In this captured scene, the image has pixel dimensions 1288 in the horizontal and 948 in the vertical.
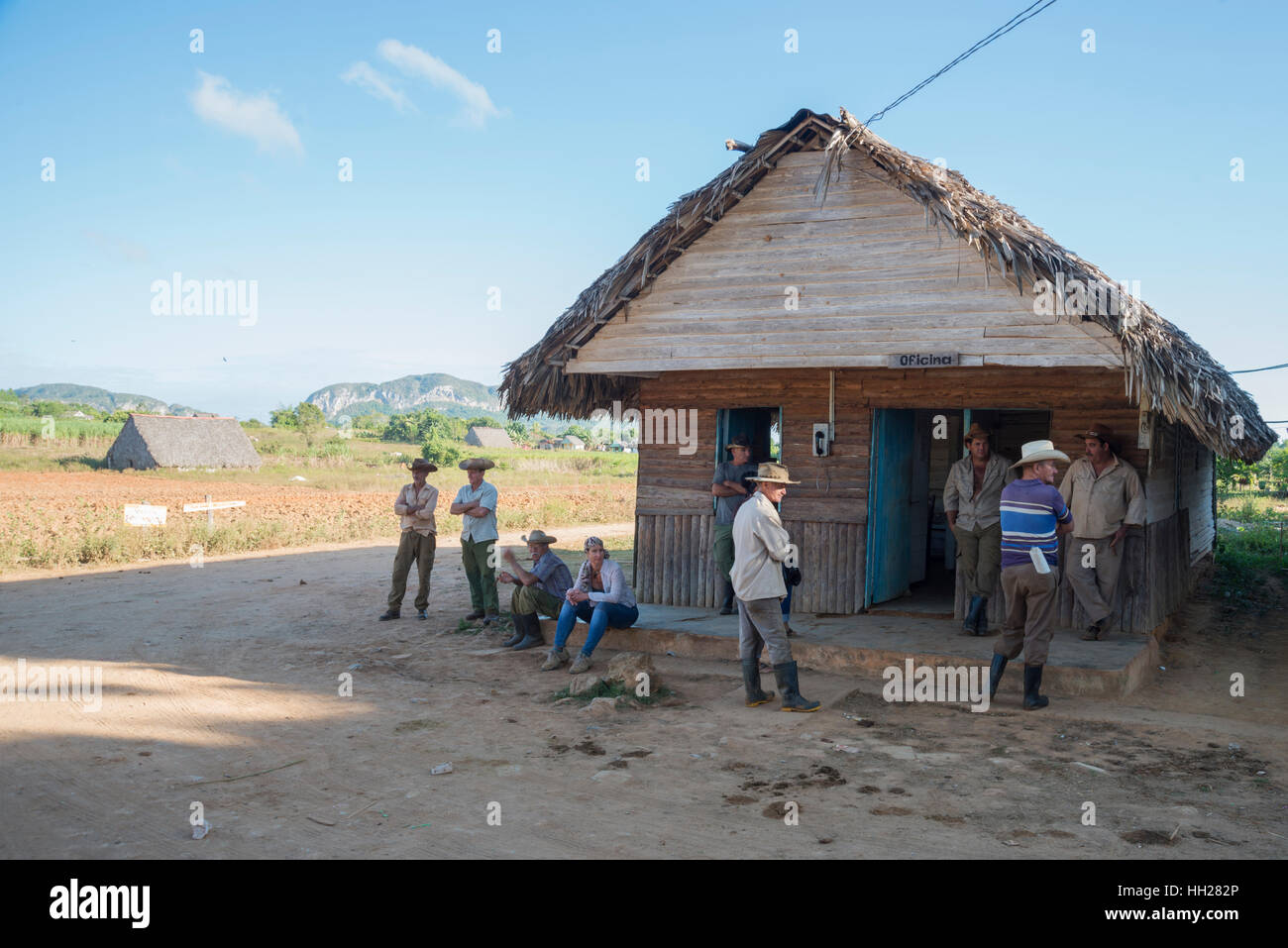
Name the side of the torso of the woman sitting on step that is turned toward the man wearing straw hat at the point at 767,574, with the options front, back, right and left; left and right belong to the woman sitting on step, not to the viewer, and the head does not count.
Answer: left

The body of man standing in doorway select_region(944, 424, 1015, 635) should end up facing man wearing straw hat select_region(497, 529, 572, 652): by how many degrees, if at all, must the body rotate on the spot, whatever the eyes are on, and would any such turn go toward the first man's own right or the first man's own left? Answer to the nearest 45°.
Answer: approximately 90° to the first man's own right

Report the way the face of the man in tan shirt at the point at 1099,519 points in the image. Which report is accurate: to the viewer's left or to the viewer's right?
to the viewer's left

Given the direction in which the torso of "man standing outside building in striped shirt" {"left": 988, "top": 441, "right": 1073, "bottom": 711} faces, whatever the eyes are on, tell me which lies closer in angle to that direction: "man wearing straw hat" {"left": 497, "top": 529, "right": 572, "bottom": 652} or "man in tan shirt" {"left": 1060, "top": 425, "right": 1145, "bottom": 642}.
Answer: the man in tan shirt

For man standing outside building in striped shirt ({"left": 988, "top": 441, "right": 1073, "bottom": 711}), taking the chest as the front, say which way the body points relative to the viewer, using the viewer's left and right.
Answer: facing away from the viewer and to the right of the viewer

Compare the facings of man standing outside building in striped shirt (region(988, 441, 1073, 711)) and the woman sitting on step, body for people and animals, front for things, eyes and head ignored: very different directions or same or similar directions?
very different directions

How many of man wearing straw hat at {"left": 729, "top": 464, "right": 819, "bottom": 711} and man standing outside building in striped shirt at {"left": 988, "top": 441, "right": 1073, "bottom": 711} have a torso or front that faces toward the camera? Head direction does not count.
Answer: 0
